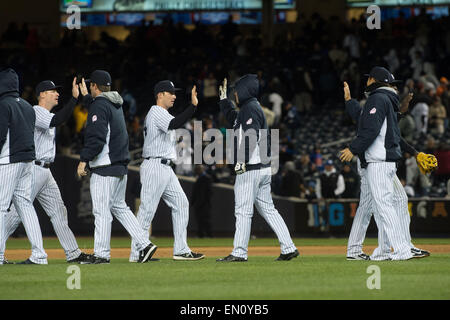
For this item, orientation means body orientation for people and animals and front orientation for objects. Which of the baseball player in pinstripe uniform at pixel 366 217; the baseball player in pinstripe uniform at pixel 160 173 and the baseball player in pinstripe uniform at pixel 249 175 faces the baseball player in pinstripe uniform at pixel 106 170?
the baseball player in pinstripe uniform at pixel 249 175

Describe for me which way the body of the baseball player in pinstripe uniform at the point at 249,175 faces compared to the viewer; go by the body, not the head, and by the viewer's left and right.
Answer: facing to the left of the viewer

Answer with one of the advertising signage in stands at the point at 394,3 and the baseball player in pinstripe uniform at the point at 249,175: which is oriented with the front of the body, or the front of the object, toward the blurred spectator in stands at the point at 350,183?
the advertising signage in stands

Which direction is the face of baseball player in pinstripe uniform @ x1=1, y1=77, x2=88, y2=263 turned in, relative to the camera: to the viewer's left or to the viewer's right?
to the viewer's right

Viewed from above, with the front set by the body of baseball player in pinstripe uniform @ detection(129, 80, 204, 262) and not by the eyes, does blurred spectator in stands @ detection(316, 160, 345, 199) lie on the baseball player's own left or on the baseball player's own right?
on the baseball player's own left

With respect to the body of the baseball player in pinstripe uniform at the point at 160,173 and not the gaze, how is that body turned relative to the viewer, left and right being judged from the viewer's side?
facing to the right of the viewer

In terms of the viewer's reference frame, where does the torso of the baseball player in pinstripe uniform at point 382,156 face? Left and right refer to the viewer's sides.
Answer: facing to the left of the viewer

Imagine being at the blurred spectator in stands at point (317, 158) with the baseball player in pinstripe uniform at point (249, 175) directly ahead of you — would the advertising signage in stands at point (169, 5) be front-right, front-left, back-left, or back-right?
back-right

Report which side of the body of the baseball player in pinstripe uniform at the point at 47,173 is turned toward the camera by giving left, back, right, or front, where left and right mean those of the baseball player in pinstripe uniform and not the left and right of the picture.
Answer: right

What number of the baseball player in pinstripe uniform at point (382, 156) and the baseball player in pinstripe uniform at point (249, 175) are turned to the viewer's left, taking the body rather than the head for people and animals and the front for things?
2

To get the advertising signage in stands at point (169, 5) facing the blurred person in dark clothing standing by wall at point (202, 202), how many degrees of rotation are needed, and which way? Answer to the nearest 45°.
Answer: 0° — it already faces them
